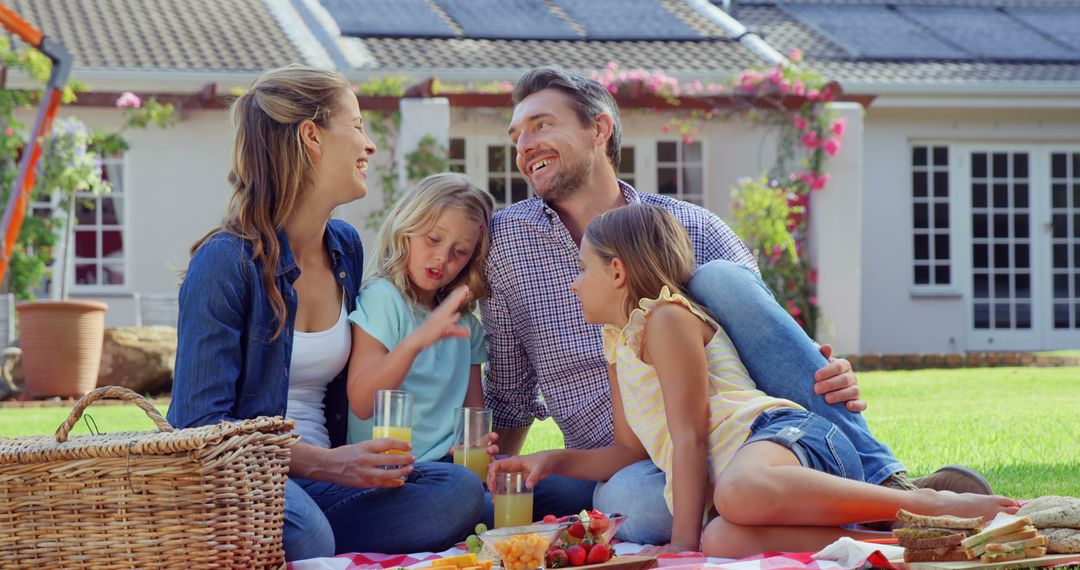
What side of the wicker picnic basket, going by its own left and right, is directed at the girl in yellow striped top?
left

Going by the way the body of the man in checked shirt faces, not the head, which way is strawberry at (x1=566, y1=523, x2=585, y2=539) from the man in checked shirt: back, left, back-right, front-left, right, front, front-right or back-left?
front

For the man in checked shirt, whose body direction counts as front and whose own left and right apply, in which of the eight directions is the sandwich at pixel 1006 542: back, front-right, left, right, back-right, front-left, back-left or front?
front-left

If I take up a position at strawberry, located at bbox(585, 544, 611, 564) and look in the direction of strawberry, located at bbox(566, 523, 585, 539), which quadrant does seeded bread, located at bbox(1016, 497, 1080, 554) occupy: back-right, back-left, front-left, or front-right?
back-right

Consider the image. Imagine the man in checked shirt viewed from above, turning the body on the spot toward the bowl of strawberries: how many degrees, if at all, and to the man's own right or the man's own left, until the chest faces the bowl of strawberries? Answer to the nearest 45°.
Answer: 0° — they already face it

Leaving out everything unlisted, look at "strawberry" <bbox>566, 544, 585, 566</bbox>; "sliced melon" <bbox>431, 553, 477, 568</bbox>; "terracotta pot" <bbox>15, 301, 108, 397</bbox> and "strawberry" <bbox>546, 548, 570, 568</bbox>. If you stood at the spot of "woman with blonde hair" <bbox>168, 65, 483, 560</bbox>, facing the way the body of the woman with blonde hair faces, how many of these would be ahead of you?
3

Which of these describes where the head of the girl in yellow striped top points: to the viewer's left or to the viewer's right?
to the viewer's left

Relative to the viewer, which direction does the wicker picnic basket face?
toward the camera

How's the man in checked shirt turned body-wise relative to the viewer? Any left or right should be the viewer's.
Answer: facing the viewer

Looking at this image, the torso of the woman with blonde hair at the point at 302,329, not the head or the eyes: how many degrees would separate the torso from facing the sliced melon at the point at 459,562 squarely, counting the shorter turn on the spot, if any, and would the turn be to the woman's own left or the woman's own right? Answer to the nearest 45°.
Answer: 0° — they already face it

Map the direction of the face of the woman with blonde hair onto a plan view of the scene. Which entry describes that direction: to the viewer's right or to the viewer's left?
to the viewer's right

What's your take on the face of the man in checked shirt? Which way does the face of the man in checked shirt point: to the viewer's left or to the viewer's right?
to the viewer's left

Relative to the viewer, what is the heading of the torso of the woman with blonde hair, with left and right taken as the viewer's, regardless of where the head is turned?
facing the viewer and to the right of the viewer

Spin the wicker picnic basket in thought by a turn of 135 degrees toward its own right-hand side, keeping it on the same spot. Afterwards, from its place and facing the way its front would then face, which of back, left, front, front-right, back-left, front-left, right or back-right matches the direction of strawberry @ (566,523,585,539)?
back-right

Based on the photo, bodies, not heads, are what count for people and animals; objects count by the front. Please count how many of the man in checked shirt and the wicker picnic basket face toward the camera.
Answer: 2
